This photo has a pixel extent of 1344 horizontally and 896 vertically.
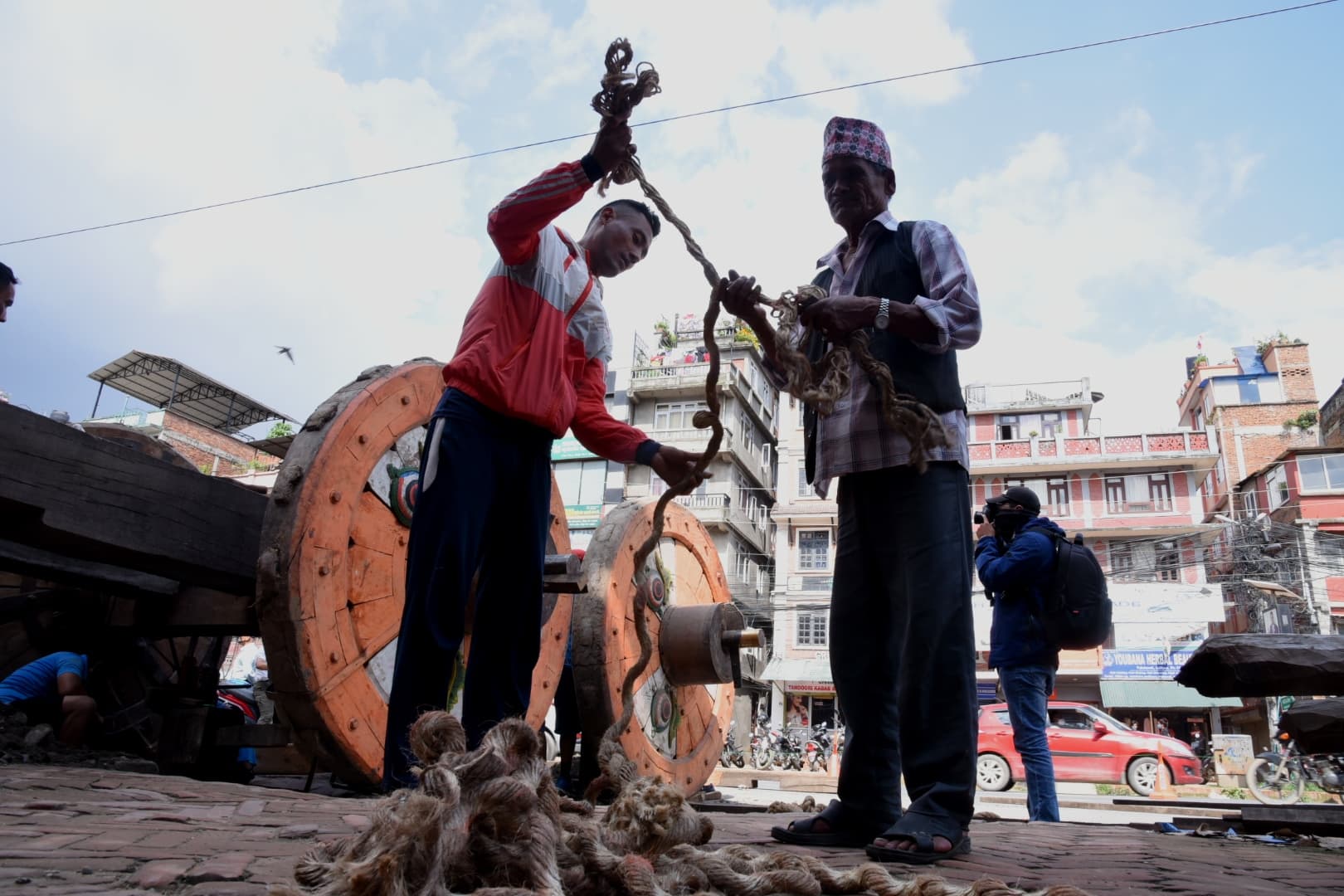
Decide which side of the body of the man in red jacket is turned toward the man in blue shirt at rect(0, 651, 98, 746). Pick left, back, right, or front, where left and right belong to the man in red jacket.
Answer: back

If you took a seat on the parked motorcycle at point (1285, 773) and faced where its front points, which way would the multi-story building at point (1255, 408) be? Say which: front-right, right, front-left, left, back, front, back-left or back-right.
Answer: right

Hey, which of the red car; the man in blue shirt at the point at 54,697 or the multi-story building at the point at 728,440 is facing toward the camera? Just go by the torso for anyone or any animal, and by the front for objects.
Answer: the multi-story building

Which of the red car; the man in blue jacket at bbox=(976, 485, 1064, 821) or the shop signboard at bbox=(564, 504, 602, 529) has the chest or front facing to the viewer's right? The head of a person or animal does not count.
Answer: the red car

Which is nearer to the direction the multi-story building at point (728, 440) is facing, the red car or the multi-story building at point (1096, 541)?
the red car

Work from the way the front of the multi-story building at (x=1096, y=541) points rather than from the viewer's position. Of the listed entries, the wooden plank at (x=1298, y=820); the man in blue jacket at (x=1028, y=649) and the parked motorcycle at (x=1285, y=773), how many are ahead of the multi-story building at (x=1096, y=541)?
3

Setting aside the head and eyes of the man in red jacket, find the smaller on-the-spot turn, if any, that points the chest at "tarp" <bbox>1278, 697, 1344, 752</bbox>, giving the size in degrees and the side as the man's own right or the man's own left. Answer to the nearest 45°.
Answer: approximately 45° to the man's own left

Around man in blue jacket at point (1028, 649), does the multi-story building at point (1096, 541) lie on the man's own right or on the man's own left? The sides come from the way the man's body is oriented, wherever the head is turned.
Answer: on the man's own right

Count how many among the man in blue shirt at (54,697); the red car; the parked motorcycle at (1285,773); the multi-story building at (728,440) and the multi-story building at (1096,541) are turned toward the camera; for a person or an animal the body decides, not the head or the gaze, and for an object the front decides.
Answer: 2

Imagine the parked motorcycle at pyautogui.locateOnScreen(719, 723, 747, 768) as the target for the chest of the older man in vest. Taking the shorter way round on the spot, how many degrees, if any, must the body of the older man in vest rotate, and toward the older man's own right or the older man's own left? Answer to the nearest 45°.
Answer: approximately 135° to the older man's own right

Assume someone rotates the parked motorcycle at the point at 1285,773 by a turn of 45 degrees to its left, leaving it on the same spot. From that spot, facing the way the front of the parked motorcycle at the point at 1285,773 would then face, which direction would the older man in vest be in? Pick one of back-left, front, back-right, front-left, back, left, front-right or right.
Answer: front-left

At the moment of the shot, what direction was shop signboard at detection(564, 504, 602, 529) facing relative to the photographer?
facing the viewer

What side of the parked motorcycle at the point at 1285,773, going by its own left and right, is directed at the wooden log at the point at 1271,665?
left

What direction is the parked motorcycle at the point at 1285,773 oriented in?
to the viewer's left

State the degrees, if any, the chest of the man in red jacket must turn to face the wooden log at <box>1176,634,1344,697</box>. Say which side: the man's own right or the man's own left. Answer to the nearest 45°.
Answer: approximately 45° to the man's own left

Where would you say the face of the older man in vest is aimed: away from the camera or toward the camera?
toward the camera

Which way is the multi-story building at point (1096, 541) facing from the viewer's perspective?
toward the camera

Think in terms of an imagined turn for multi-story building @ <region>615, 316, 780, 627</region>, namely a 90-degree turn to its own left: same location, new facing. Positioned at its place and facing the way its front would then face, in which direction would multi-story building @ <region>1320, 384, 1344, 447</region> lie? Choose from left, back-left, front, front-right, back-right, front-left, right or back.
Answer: front
